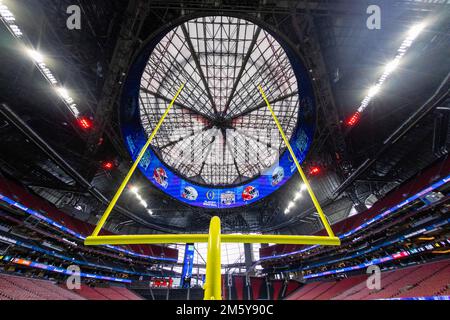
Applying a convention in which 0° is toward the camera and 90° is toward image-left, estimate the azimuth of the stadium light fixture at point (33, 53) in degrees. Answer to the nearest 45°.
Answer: approximately 315°

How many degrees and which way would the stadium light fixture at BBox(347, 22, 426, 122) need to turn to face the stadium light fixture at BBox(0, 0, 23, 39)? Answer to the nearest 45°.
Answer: approximately 45° to its left

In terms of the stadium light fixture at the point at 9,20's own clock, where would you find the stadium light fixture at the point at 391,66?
the stadium light fixture at the point at 391,66 is roughly at 1 o'clock from the stadium light fixture at the point at 9,20.

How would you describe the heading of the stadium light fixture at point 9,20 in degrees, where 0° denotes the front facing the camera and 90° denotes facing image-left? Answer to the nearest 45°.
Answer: approximately 315°

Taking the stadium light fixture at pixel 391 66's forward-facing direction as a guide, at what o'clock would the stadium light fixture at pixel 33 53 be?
the stadium light fixture at pixel 33 53 is roughly at 11 o'clock from the stadium light fixture at pixel 391 66.

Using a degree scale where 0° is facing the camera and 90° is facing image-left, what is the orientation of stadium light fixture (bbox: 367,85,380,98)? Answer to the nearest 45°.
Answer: approximately 45°

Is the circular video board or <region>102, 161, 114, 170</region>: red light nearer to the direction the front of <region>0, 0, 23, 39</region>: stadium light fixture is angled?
the circular video board
